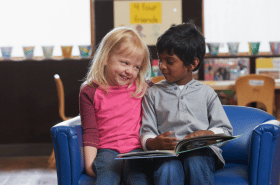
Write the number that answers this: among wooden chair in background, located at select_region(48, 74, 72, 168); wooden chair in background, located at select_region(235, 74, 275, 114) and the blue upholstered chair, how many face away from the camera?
1

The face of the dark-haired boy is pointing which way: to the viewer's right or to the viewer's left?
to the viewer's left

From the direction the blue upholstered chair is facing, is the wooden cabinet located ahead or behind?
behind

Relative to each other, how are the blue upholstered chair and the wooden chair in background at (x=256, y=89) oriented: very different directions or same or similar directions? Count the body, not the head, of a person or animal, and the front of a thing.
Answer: very different directions

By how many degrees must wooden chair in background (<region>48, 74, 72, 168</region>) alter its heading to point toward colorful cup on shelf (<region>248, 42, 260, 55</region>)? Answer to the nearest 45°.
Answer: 0° — it already faces it

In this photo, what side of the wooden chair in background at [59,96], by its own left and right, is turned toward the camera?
right

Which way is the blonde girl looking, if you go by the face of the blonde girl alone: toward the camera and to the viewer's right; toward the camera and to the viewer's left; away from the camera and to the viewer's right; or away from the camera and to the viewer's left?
toward the camera and to the viewer's right

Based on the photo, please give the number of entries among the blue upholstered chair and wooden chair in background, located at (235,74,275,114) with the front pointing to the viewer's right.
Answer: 0

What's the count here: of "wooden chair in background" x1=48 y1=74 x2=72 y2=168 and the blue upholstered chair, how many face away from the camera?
0

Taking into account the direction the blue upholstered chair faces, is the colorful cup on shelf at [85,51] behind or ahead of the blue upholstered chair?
behind
